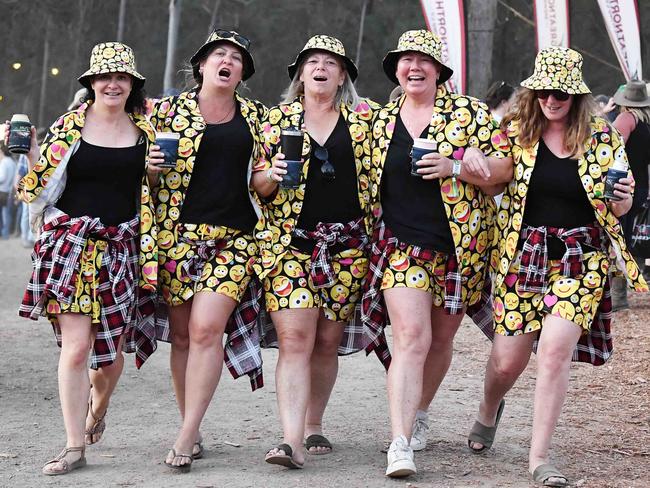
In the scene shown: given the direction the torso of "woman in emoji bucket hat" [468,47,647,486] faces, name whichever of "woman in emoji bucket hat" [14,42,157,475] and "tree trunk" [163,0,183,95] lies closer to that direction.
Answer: the woman in emoji bucket hat

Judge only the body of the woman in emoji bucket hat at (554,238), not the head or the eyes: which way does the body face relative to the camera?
toward the camera

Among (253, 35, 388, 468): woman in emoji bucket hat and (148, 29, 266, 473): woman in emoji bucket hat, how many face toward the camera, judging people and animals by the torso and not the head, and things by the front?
2

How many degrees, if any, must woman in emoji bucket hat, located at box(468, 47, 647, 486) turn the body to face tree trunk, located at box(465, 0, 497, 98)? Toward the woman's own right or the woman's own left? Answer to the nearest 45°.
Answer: approximately 180°

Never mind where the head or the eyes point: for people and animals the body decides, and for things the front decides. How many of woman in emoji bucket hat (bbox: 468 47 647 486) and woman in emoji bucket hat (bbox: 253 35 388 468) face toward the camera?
2

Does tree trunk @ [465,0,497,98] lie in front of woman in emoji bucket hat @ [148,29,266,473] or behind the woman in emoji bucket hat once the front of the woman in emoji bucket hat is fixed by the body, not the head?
behind

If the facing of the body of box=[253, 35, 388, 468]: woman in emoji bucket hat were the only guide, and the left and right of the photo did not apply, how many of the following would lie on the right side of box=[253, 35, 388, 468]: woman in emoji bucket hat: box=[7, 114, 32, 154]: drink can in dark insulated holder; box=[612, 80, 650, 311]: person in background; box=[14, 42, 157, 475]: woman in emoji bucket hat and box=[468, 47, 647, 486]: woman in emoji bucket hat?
2

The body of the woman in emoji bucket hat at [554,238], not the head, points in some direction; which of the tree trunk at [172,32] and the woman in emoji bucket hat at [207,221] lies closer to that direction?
the woman in emoji bucket hat

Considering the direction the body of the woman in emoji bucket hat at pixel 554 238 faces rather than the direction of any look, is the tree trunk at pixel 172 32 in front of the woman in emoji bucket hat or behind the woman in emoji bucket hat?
behind

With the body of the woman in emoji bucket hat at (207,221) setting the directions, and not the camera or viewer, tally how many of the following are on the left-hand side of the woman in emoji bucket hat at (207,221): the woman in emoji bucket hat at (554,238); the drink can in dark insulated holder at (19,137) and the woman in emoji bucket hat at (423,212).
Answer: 2

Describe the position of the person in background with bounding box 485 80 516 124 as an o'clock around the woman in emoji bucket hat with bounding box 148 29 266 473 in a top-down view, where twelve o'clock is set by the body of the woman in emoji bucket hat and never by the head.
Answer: The person in background is roughly at 7 o'clock from the woman in emoji bucket hat.

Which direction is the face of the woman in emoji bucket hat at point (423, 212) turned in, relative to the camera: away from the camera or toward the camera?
toward the camera
